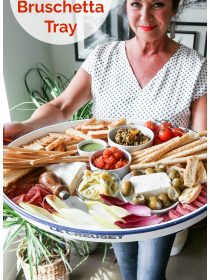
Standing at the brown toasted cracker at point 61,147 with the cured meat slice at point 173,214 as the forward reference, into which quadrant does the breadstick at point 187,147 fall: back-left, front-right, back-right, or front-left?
front-left

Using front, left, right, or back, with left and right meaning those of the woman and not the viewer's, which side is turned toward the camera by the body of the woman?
front

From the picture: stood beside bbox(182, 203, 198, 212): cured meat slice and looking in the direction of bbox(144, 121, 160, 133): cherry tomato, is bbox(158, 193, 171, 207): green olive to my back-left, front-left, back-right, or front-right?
front-left
